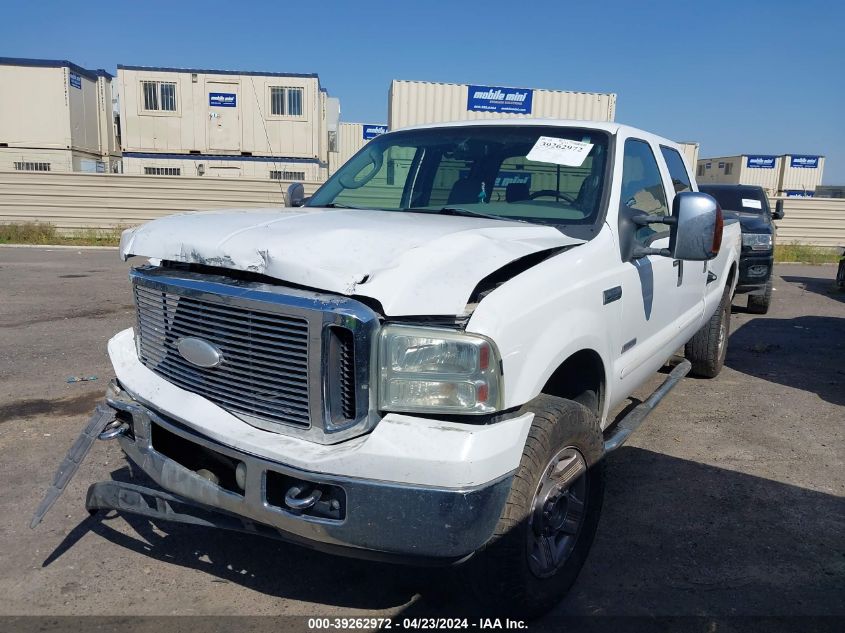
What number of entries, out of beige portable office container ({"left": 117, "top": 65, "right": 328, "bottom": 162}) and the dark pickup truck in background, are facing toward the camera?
2

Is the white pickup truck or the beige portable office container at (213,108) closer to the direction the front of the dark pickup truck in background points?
the white pickup truck

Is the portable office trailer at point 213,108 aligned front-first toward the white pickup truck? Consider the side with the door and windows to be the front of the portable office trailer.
yes

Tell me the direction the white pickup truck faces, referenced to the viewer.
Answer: facing the viewer and to the left of the viewer

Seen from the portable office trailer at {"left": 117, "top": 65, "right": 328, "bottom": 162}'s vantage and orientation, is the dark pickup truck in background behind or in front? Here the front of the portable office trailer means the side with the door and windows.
in front

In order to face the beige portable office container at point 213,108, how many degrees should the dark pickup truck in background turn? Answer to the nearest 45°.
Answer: approximately 135° to its right

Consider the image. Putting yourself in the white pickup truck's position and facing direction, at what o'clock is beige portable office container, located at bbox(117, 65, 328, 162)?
The beige portable office container is roughly at 4 o'clock from the white pickup truck.

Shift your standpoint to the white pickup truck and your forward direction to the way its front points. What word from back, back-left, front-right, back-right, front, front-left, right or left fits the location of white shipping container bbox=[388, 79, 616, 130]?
back-right

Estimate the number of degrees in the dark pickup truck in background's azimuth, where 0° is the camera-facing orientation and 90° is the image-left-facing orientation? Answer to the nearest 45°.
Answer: approximately 0°

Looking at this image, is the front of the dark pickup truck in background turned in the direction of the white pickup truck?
yes

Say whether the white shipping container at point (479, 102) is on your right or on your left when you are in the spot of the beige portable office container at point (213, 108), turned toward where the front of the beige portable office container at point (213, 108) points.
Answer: on your left

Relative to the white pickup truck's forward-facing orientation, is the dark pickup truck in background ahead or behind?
behind
